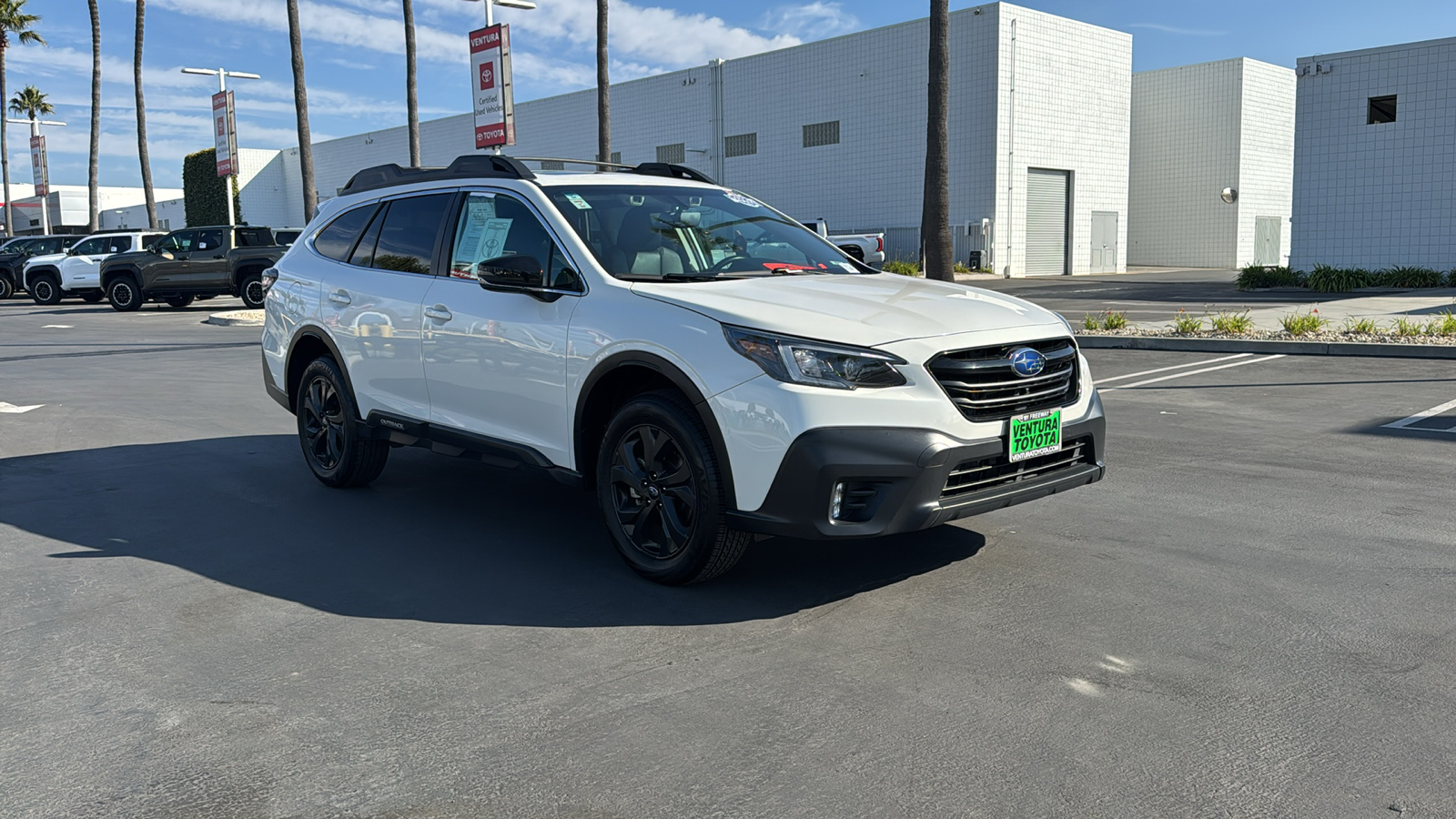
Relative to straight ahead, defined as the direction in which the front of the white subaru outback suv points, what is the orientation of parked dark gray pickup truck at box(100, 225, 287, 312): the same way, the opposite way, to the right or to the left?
to the right

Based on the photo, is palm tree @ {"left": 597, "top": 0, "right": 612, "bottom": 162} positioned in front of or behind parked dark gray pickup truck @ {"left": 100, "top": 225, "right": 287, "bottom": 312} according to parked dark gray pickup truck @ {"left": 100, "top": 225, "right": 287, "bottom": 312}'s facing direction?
behind

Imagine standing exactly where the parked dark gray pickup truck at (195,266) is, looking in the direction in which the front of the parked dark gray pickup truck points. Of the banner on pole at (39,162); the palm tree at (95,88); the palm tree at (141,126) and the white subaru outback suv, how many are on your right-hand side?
3

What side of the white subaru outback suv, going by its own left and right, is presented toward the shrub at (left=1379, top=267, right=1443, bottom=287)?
left

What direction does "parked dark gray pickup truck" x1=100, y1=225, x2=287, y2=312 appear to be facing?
to the viewer's left

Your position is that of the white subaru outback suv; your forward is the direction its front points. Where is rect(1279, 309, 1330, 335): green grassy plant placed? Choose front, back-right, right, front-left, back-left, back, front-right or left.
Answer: left

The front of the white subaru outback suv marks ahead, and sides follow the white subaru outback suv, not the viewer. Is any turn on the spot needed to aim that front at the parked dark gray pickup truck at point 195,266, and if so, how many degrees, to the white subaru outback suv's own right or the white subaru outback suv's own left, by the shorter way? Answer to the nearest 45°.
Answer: approximately 180°

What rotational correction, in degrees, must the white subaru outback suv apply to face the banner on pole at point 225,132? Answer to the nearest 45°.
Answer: approximately 180°

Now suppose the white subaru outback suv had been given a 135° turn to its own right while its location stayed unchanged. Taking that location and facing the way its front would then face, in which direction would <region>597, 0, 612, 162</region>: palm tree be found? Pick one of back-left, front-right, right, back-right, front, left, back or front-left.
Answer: right

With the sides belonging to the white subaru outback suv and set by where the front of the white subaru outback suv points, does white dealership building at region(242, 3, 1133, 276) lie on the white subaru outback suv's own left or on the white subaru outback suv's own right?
on the white subaru outback suv's own left

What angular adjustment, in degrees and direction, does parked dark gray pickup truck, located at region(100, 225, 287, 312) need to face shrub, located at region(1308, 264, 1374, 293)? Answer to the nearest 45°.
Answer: approximately 135° to its left

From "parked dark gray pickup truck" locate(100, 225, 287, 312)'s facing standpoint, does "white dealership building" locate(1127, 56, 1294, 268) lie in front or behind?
behind

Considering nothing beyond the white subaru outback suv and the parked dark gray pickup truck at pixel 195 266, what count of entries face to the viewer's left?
1

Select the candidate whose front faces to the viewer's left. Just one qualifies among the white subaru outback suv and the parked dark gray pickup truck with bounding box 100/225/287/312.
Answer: the parked dark gray pickup truck

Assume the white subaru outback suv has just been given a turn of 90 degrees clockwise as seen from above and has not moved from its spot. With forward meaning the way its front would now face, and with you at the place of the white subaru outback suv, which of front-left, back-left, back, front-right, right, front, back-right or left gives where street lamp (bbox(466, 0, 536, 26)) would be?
back-right

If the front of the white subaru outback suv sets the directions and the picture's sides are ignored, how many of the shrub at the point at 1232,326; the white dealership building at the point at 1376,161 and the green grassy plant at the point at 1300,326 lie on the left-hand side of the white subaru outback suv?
3
